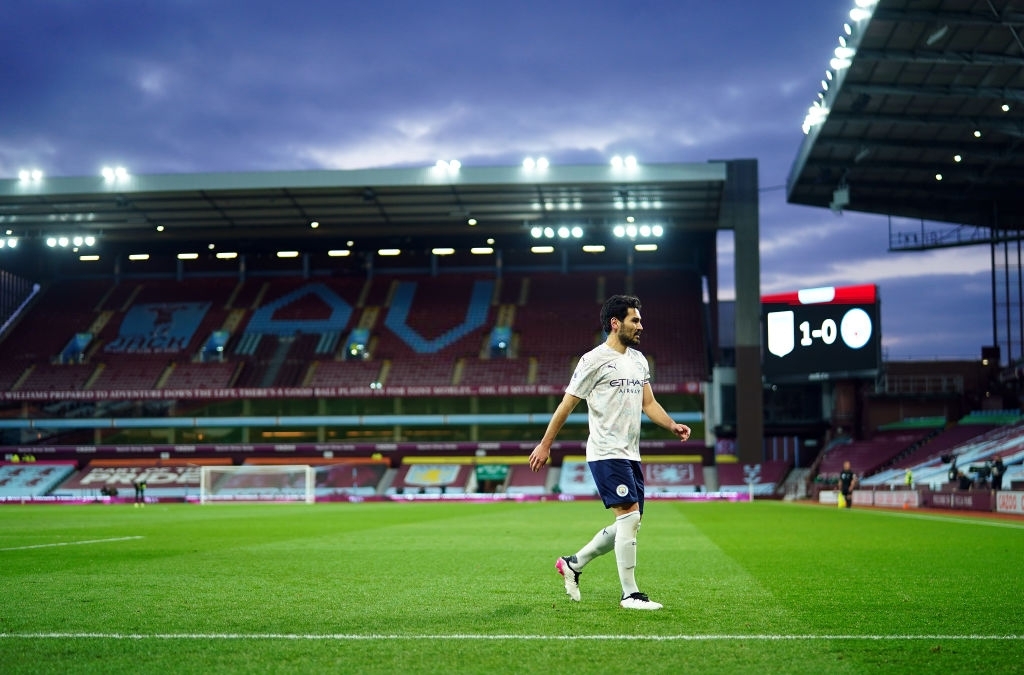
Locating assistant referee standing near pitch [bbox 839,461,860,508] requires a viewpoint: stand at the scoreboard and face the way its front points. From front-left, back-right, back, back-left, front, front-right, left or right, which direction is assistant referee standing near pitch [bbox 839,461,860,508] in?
front-left

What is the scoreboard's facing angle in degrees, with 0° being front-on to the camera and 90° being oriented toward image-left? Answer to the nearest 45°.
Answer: approximately 45°

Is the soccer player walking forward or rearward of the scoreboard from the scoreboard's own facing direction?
forward

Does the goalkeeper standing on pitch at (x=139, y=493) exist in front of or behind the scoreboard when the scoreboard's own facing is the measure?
in front

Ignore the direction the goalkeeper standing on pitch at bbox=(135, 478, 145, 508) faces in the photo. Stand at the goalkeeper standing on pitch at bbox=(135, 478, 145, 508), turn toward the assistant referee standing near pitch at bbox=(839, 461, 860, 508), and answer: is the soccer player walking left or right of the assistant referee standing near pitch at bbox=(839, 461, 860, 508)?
right
